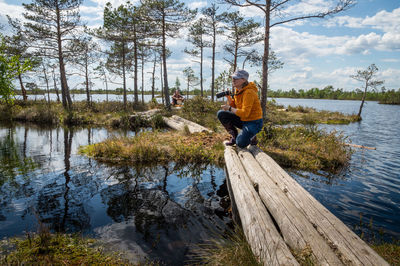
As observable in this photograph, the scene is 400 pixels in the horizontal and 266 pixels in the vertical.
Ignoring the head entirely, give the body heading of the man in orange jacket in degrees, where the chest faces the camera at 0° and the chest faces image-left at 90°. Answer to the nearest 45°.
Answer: approximately 90°

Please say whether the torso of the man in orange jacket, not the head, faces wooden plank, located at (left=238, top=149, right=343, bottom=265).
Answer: no

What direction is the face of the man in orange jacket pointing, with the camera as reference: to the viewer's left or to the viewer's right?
to the viewer's left
